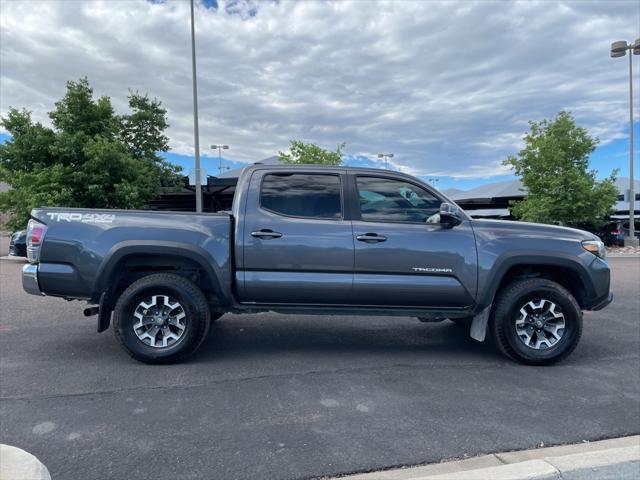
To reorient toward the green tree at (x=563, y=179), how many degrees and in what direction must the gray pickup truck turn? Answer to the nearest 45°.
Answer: approximately 45° to its left

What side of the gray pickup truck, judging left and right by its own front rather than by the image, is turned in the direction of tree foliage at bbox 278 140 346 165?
left

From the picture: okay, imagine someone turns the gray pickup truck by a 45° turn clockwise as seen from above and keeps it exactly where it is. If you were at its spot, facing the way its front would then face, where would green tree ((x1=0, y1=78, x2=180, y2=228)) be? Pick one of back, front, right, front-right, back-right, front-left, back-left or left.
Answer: back

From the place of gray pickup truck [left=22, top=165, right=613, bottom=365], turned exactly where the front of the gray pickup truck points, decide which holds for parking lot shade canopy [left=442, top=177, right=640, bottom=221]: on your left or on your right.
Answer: on your left

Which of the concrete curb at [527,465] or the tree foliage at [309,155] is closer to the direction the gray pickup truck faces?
the concrete curb

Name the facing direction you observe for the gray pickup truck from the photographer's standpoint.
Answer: facing to the right of the viewer
